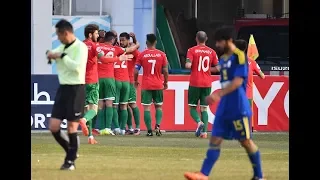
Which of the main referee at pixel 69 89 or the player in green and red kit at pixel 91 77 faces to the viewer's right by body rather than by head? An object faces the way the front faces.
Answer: the player in green and red kit

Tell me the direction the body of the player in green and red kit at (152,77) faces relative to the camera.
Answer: away from the camera

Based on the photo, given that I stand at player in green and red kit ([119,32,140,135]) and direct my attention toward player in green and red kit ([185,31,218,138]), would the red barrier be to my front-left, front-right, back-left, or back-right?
front-left

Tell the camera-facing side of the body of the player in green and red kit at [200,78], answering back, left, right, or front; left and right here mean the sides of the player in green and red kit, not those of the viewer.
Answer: back

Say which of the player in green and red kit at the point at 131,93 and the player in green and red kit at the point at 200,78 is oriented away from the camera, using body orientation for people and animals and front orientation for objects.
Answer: the player in green and red kit at the point at 200,78

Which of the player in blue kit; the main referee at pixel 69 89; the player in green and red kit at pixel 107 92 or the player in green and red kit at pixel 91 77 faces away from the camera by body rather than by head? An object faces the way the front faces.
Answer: the player in green and red kit at pixel 107 92

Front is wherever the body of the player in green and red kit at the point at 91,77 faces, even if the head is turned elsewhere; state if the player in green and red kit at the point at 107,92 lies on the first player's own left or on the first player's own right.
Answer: on the first player's own left

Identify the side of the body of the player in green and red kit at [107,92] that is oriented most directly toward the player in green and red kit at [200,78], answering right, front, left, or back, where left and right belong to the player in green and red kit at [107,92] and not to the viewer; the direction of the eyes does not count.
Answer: right

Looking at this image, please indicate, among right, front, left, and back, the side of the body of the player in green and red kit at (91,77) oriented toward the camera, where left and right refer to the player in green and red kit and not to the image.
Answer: right
